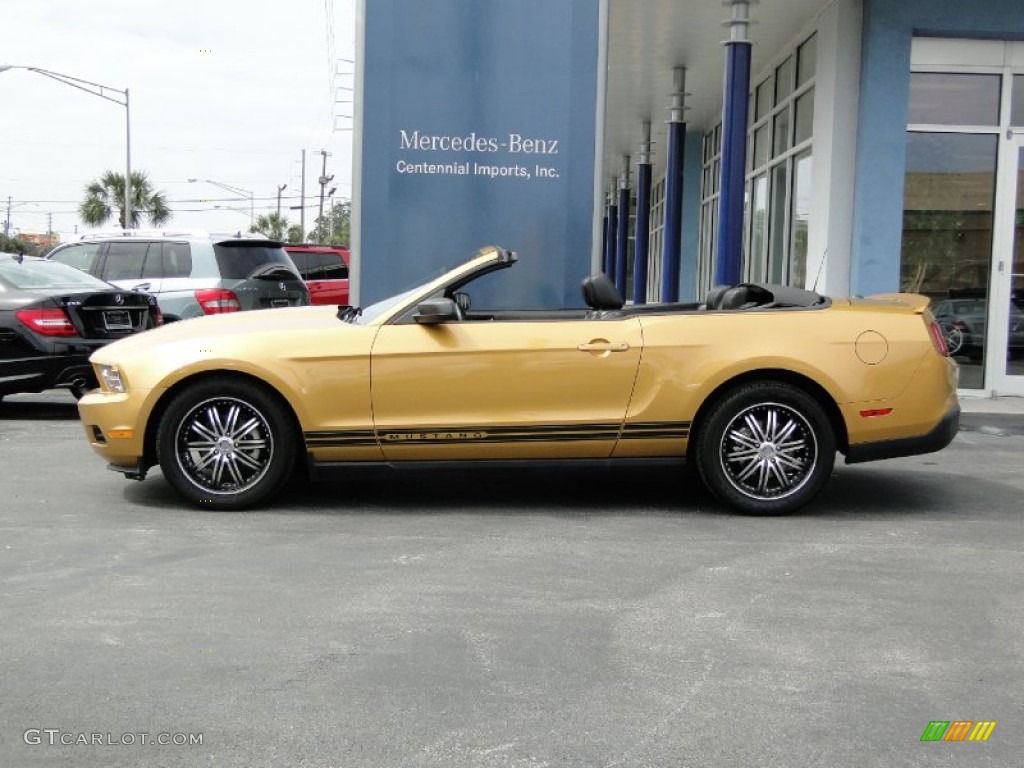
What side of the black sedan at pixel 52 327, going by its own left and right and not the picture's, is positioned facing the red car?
right

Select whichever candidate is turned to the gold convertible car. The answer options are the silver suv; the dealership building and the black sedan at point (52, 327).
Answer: the dealership building

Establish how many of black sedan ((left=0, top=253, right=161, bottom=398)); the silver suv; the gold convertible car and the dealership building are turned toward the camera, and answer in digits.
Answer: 1

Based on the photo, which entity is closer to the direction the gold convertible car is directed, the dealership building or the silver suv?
the silver suv

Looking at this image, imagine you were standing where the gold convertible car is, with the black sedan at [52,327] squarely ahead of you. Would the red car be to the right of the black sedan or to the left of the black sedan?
right

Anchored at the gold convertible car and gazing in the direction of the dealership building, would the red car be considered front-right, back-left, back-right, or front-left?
front-left

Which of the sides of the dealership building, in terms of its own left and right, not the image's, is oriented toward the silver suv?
right

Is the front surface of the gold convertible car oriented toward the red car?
no

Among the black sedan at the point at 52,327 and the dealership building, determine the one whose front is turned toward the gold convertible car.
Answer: the dealership building

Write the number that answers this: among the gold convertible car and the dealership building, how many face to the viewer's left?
1

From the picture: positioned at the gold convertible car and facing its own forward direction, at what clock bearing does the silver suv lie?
The silver suv is roughly at 2 o'clock from the gold convertible car.

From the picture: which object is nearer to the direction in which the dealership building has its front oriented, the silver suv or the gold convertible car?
the gold convertible car

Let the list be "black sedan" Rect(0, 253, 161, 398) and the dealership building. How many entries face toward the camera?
1

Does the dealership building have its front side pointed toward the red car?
no

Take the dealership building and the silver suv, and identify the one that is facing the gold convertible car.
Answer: the dealership building

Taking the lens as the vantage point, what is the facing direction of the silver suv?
facing away from the viewer and to the left of the viewer

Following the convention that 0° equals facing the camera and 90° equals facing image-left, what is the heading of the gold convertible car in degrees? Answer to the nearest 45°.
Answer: approximately 90°

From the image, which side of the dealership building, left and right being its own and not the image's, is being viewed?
front

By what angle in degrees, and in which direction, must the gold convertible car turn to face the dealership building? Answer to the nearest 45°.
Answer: approximately 90° to its right

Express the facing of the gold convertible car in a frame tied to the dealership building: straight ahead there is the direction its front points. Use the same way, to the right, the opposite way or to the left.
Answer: to the right
